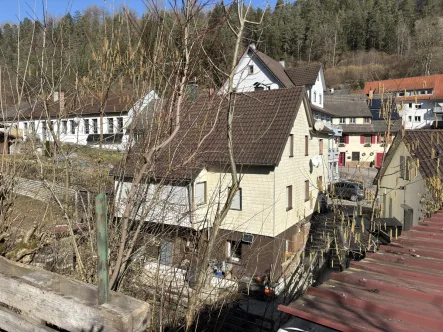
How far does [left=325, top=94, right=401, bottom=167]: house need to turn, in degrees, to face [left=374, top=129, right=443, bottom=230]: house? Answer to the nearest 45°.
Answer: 0° — it already faces it

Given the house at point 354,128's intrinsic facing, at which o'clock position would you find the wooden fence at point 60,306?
The wooden fence is roughly at 12 o'clock from the house.

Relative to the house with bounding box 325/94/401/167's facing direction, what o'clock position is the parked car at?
The parked car is roughly at 12 o'clock from the house.

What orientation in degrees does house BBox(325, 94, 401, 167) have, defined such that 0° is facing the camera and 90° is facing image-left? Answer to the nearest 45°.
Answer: approximately 0°
